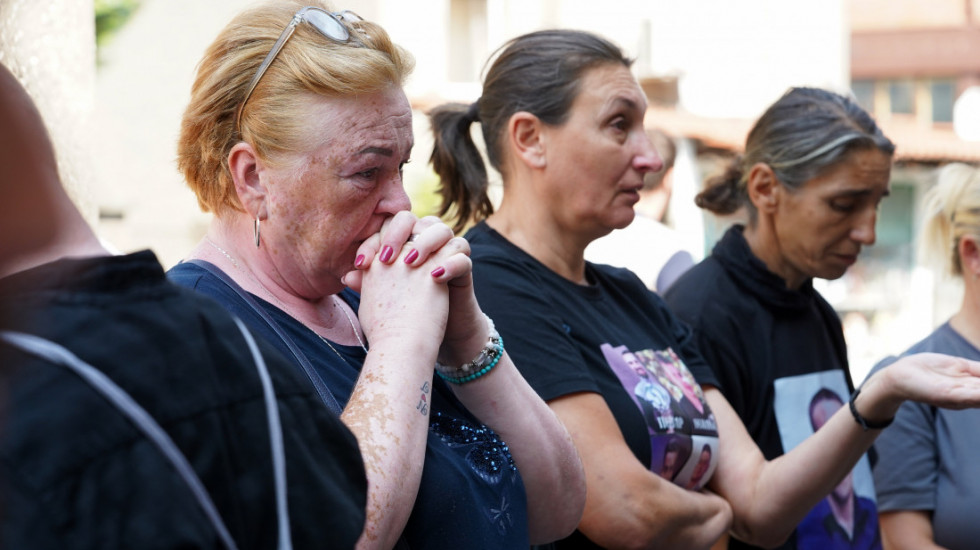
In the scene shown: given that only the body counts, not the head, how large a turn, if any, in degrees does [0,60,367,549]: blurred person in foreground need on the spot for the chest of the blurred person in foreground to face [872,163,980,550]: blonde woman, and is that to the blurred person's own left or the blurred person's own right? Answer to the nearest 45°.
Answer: approximately 90° to the blurred person's own right

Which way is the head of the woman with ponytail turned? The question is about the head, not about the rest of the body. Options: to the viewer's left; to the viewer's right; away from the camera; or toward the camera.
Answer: to the viewer's right

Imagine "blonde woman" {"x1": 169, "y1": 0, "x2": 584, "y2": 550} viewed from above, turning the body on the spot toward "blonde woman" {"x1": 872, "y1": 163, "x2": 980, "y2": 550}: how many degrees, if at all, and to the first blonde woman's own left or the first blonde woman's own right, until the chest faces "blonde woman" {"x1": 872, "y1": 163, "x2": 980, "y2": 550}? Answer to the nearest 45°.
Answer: approximately 90° to the first blonde woman's own left

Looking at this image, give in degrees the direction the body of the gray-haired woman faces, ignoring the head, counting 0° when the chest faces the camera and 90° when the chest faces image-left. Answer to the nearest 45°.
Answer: approximately 315°

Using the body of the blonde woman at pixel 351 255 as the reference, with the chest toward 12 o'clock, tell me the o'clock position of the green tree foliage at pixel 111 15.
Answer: The green tree foliage is roughly at 7 o'clock from the blonde woman.

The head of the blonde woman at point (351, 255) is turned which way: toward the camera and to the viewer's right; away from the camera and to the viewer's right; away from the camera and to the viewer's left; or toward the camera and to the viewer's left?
toward the camera and to the viewer's right

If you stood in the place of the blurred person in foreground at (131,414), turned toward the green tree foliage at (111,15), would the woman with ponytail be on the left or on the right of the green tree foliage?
right

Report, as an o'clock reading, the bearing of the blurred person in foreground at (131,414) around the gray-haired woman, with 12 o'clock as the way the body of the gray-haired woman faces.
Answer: The blurred person in foreground is roughly at 2 o'clock from the gray-haired woman.

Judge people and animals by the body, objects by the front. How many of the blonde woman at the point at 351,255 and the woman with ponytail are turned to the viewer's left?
0

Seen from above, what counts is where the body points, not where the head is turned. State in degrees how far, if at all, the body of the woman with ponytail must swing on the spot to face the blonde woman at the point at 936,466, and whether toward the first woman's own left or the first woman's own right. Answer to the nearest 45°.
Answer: approximately 90° to the first woman's own left

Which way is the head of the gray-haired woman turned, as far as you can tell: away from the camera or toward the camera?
toward the camera

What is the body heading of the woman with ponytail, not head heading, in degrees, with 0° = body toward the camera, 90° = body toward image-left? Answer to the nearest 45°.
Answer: approximately 315°

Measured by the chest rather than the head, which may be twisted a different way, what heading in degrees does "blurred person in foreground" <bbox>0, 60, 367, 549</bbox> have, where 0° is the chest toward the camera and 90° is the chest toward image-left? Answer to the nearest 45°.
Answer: approximately 135°

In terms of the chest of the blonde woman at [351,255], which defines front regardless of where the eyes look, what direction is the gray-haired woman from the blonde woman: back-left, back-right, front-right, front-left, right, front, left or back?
left

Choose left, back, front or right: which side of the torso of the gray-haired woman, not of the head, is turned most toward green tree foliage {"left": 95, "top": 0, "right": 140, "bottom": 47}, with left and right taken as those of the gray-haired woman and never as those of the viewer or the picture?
back
